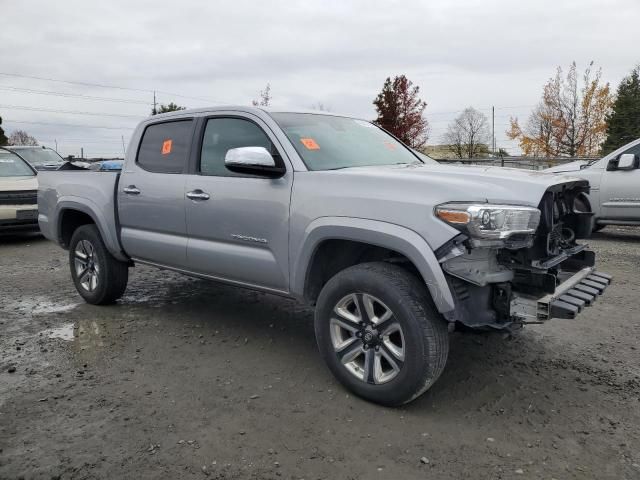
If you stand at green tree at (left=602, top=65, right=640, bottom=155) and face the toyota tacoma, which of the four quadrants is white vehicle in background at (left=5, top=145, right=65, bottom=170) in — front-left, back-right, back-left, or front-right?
front-right

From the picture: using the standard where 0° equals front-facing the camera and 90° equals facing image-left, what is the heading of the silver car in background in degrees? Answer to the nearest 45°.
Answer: approximately 90°

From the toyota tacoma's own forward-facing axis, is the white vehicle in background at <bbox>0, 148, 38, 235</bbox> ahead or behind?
behind

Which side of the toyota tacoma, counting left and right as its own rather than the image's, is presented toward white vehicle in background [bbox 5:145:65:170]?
back

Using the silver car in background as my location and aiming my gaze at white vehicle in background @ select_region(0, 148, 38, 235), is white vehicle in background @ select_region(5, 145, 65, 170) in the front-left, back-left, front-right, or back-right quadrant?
front-right

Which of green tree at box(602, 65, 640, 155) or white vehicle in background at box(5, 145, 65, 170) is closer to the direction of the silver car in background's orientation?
the white vehicle in background

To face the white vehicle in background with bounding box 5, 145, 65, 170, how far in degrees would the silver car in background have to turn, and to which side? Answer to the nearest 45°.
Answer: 0° — it already faces it

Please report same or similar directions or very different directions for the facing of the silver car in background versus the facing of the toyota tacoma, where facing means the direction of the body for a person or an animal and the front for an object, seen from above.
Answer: very different directions

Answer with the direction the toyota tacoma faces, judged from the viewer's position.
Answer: facing the viewer and to the right of the viewer

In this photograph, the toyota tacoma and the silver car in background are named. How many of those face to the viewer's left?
1

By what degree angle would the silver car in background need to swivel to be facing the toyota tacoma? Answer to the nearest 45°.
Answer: approximately 90° to its left
